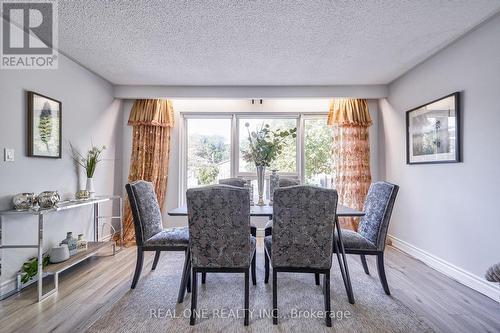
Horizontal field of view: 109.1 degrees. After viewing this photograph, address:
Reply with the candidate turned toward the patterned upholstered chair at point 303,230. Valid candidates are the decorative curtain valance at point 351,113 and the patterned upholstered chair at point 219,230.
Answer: the decorative curtain valance

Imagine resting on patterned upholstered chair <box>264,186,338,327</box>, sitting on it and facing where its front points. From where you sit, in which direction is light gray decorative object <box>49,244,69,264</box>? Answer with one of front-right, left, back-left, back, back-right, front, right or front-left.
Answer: left

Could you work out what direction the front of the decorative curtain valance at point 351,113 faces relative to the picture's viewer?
facing the viewer

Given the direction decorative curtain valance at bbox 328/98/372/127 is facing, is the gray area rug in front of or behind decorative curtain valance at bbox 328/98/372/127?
in front

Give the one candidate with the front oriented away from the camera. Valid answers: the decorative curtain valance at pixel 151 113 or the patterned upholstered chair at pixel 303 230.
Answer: the patterned upholstered chair

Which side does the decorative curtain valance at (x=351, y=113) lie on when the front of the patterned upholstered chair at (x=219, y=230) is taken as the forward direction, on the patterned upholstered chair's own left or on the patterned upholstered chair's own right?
on the patterned upholstered chair's own right

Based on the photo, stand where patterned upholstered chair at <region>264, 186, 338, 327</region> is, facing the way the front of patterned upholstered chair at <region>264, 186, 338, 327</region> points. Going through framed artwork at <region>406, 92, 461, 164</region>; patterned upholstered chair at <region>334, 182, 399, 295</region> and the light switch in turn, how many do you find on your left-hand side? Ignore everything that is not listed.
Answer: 1

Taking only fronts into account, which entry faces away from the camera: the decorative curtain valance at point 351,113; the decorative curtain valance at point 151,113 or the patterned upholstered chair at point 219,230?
the patterned upholstered chair

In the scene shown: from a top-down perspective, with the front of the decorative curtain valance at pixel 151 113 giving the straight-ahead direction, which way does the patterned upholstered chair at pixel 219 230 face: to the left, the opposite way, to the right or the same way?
the opposite way

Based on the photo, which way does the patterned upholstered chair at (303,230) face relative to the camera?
away from the camera

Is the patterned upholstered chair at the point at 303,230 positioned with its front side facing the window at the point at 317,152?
yes

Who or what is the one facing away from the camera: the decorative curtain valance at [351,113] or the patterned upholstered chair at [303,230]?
the patterned upholstered chair

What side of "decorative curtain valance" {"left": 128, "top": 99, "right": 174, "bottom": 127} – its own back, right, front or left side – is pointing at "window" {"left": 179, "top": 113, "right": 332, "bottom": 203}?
left

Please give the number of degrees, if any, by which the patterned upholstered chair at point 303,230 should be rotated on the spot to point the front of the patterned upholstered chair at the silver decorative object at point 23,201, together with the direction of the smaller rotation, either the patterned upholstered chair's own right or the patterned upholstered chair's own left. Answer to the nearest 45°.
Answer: approximately 90° to the patterned upholstered chair's own left

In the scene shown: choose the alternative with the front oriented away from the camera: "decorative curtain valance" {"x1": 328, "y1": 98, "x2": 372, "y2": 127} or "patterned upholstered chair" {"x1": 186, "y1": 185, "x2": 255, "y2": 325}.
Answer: the patterned upholstered chair
